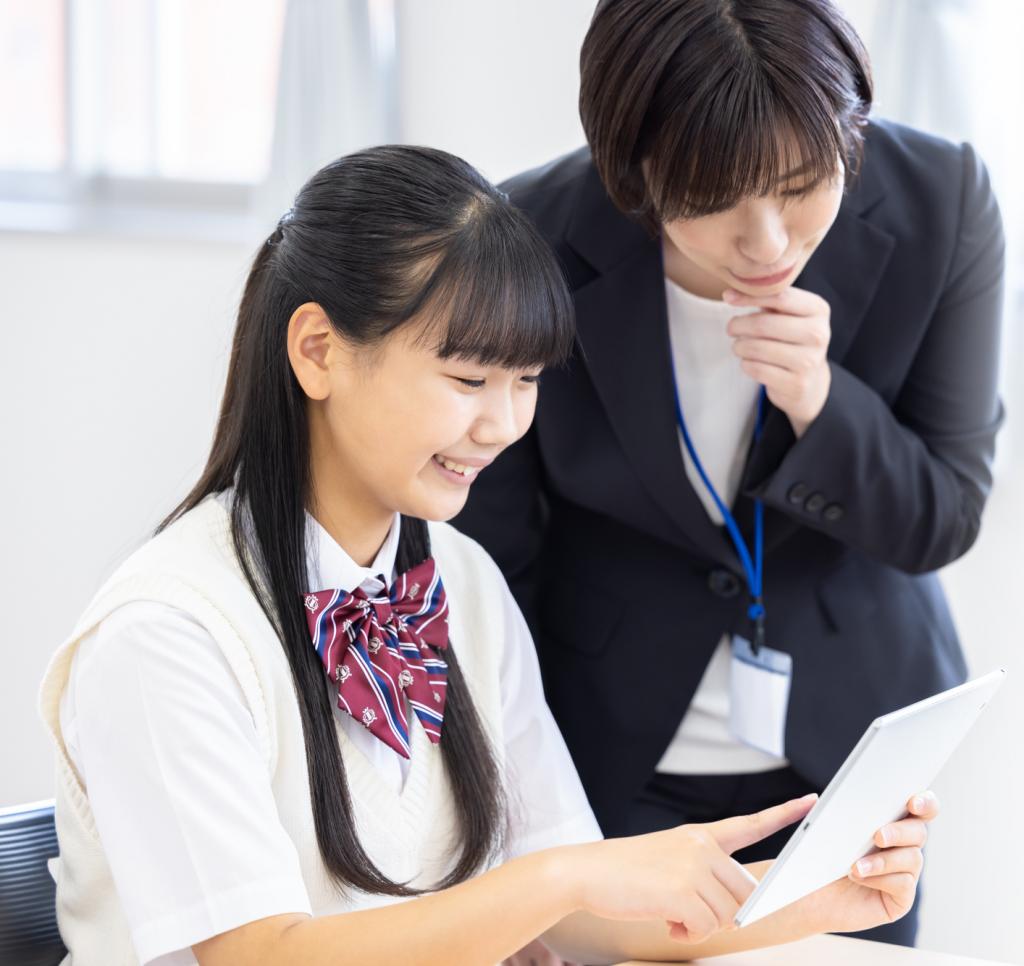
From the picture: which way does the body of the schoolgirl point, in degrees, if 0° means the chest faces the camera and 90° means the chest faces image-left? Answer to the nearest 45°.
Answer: approximately 315°

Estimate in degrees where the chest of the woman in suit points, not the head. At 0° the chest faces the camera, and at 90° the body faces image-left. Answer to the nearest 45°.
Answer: approximately 0°

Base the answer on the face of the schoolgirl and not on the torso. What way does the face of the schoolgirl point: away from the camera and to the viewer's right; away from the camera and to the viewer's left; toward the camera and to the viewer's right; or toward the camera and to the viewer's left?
toward the camera and to the viewer's right

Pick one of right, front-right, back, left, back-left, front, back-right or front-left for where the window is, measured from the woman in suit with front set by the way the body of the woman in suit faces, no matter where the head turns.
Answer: back-right
